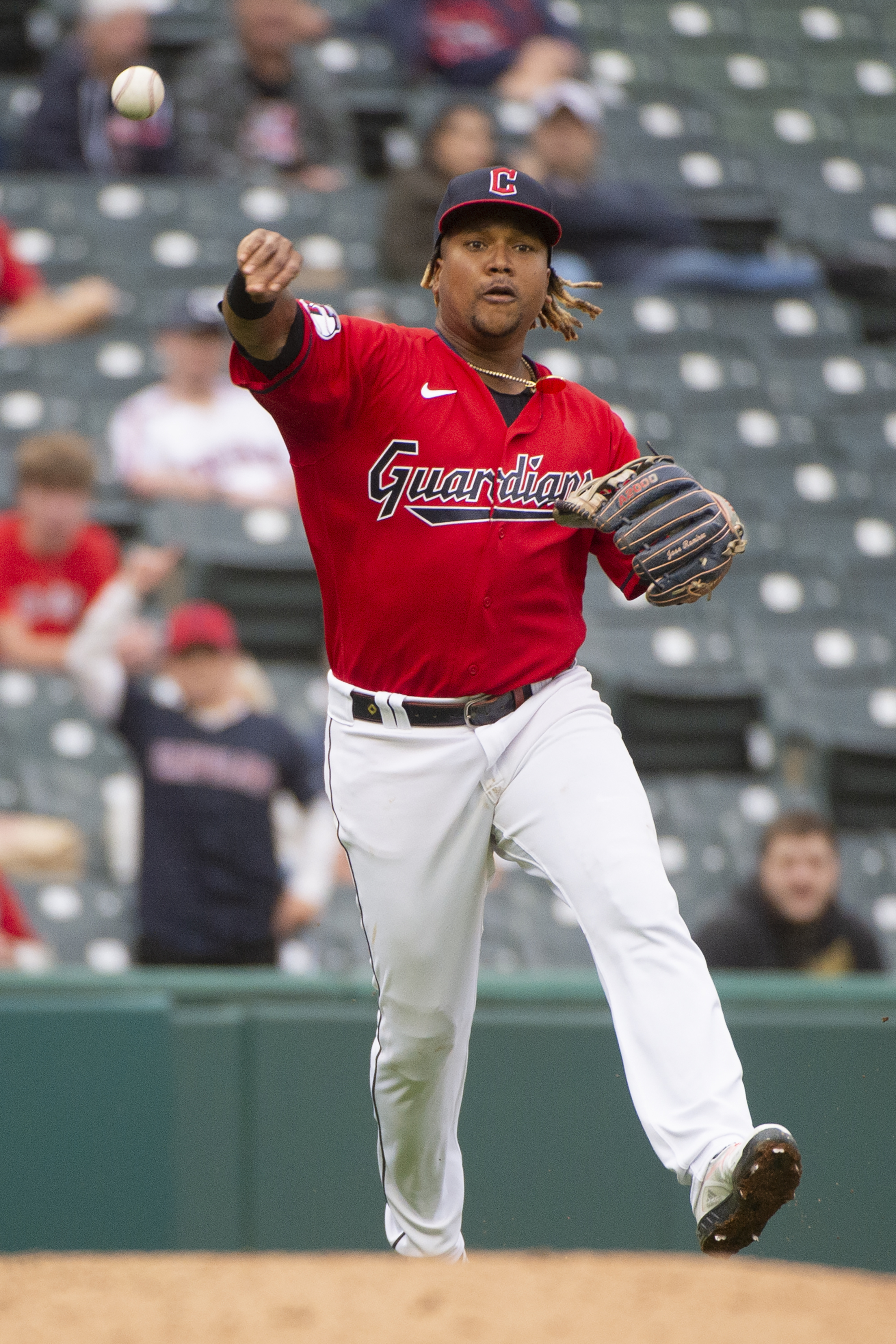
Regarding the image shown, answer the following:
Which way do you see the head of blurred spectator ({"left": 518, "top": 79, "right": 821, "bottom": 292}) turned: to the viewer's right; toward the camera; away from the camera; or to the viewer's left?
toward the camera

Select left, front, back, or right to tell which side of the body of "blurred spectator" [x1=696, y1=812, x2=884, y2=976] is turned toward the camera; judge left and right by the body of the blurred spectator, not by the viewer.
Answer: front

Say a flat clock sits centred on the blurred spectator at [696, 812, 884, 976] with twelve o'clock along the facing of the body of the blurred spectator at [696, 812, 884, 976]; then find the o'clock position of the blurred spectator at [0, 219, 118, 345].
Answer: the blurred spectator at [0, 219, 118, 345] is roughly at 4 o'clock from the blurred spectator at [696, 812, 884, 976].

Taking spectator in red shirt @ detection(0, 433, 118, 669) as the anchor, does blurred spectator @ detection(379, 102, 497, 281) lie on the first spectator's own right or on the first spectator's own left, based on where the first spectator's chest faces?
on the first spectator's own left

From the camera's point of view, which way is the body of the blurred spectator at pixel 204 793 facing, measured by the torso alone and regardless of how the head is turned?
toward the camera

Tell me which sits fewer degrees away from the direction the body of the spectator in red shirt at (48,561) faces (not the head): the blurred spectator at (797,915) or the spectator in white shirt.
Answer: the blurred spectator

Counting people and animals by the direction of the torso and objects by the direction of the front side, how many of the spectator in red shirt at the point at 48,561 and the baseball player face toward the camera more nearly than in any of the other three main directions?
2

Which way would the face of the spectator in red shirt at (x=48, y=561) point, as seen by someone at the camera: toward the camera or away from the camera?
toward the camera

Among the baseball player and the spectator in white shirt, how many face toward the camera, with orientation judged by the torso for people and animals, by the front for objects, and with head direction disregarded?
2

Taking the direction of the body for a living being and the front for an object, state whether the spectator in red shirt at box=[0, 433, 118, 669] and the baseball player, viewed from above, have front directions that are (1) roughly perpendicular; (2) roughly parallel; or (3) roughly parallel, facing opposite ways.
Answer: roughly parallel

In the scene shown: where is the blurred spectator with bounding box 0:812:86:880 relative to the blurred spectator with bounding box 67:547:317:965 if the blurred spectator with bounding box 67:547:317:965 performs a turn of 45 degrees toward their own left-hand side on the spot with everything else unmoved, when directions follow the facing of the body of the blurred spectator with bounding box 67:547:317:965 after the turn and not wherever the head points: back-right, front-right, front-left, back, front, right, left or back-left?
back
